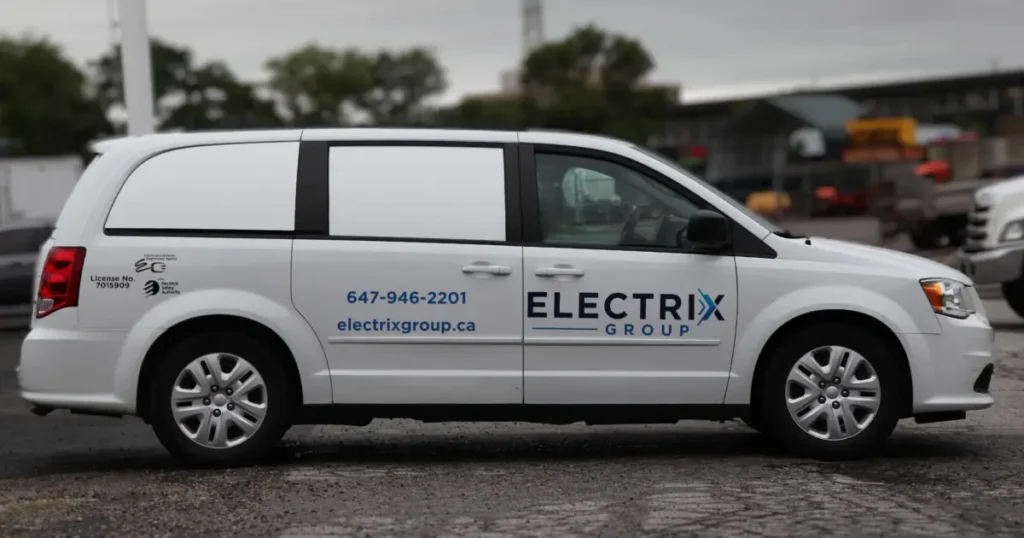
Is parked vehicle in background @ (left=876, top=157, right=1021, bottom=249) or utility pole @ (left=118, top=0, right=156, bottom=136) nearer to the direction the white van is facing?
the parked vehicle in background

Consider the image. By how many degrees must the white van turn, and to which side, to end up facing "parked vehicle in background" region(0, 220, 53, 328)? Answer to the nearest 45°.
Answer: approximately 135° to its left

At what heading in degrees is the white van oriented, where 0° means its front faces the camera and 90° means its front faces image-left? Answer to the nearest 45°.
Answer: approximately 270°

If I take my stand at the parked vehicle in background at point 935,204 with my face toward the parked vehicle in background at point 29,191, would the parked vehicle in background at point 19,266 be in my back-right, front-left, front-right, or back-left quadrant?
front-left

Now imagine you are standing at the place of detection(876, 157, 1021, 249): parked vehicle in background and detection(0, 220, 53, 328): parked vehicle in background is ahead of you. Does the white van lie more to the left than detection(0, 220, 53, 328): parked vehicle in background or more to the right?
left

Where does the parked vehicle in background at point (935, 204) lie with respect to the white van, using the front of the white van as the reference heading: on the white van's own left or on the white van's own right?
on the white van's own left

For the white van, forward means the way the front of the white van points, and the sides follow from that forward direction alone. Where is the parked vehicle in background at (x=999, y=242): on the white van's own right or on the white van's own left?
on the white van's own left
